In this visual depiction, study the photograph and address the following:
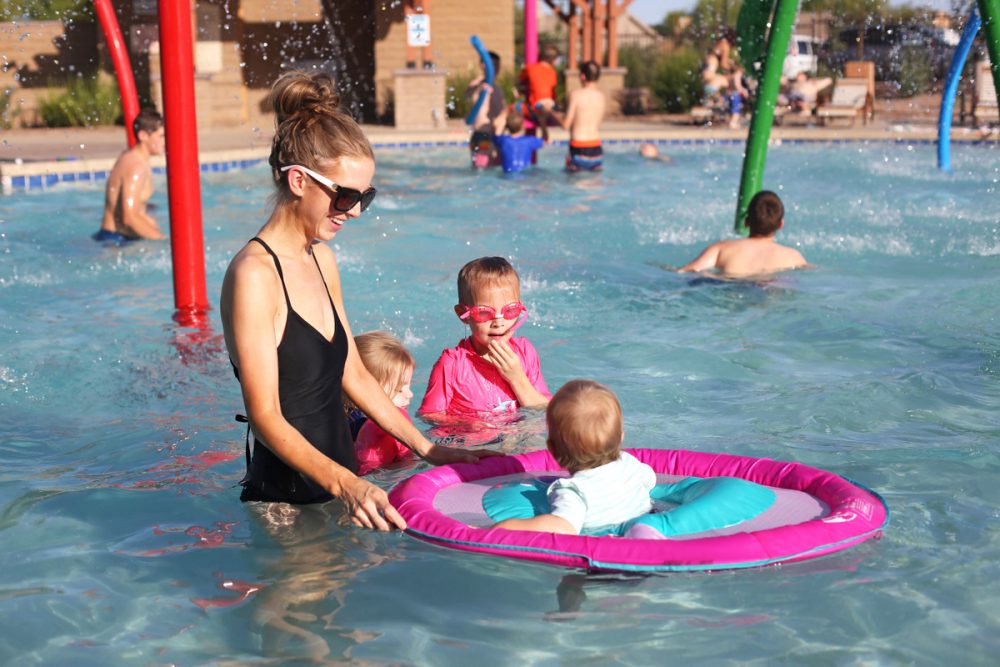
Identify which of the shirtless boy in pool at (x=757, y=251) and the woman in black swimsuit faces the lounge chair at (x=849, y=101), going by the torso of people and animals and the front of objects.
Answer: the shirtless boy in pool

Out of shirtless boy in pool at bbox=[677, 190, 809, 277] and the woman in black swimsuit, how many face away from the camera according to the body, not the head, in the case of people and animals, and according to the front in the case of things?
1

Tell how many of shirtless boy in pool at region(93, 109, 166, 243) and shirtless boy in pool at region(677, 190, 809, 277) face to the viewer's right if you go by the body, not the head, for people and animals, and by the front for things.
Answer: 1

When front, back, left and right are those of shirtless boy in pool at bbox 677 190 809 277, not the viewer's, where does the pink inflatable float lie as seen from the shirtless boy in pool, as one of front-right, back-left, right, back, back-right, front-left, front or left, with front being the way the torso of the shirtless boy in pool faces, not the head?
back

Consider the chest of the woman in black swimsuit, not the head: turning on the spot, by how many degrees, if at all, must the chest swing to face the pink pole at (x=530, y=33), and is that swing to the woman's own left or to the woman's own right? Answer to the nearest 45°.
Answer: approximately 135° to the woman's own left

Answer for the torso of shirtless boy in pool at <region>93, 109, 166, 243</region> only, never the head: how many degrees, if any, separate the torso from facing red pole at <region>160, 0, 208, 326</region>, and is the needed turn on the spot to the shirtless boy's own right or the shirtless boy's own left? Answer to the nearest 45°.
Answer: approximately 90° to the shirtless boy's own right

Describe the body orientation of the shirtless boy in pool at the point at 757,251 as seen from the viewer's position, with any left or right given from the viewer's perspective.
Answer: facing away from the viewer

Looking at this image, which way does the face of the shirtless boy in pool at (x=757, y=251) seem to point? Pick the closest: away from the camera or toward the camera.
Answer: away from the camera

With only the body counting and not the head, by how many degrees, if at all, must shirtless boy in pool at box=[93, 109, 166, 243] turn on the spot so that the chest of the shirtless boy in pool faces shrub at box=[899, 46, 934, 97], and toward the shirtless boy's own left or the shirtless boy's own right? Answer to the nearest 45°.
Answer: approximately 45° to the shirtless boy's own left

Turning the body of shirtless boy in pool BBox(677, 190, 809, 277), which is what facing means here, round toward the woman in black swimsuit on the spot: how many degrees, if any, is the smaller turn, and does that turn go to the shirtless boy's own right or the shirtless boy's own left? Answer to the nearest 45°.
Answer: approximately 180°

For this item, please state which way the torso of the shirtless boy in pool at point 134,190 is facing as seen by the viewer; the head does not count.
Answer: to the viewer's right

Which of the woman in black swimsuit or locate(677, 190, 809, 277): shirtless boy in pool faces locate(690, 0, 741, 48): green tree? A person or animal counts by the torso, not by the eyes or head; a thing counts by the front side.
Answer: the shirtless boy in pool

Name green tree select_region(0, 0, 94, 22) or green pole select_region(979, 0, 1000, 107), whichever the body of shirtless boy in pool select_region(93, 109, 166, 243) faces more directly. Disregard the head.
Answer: the green pole
